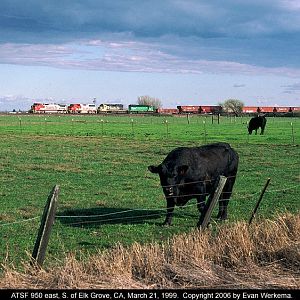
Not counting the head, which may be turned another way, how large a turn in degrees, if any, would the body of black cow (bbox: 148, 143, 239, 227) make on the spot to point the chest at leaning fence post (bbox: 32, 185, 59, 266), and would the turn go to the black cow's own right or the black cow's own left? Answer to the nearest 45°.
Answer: approximately 45° to the black cow's own left

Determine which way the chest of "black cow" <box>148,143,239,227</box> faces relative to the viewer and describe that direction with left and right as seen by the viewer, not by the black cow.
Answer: facing the viewer and to the left of the viewer
